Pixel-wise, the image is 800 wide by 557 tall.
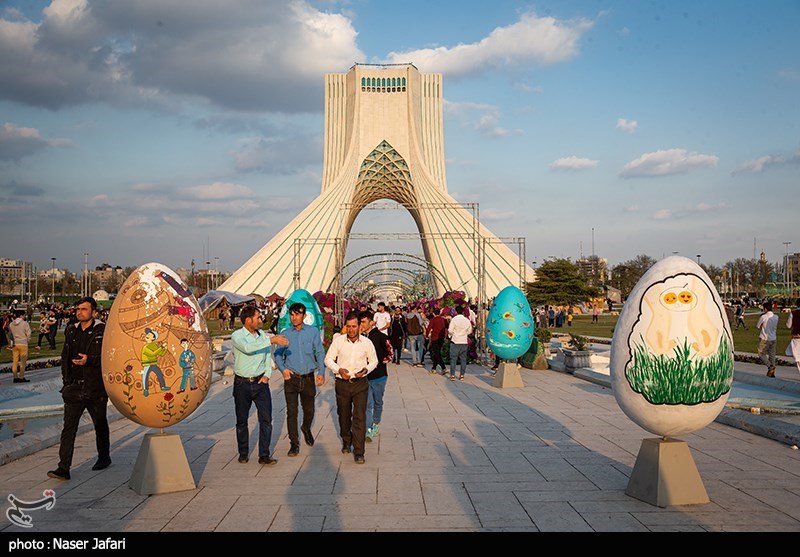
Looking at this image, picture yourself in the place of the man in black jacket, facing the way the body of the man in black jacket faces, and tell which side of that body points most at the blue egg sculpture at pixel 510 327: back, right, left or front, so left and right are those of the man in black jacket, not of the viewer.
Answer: back

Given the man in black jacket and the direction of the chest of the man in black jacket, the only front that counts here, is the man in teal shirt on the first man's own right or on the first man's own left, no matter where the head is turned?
on the first man's own left

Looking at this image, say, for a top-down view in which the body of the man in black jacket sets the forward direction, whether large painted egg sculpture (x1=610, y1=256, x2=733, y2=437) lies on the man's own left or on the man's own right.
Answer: on the man's own left

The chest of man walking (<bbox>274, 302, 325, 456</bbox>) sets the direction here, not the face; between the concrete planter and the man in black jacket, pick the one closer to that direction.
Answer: the man in black jacket

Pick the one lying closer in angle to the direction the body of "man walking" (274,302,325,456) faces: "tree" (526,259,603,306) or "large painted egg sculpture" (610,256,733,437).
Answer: the large painted egg sculpture

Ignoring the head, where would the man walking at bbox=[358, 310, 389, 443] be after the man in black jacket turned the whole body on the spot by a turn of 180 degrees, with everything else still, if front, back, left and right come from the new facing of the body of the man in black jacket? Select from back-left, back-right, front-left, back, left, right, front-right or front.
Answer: front-right

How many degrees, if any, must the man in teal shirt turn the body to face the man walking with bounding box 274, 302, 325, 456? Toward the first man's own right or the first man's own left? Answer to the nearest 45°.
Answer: approximately 90° to the first man's own left

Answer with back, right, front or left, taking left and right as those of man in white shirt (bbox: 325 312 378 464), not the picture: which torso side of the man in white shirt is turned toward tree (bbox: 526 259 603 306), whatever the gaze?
back

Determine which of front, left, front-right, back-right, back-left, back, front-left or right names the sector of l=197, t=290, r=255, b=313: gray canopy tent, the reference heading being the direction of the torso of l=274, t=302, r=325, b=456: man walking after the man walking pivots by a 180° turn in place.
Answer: front

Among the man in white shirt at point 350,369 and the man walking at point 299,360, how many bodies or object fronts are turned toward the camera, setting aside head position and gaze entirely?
2
